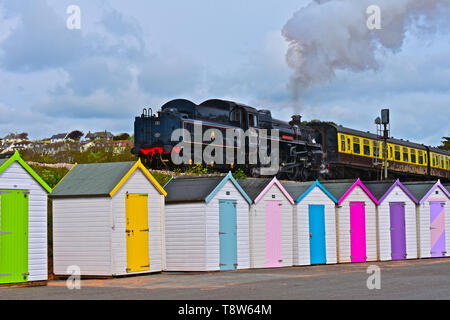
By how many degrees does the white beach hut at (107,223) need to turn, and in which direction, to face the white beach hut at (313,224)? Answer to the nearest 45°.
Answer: approximately 90° to its left

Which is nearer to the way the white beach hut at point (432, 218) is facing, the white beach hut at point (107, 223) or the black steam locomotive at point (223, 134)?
the white beach hut

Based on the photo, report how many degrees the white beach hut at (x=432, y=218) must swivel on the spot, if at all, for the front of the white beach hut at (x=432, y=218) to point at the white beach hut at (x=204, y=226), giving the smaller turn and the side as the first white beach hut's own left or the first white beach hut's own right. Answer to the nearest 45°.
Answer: approximately 90° to the first white beach hut's own right

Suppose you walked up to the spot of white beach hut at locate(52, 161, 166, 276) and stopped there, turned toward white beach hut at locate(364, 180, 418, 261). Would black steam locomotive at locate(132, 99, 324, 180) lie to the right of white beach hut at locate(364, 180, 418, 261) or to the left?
left

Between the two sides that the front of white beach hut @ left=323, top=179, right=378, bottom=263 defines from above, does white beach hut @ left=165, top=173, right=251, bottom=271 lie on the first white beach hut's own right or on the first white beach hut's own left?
on the first white beach hut's own right

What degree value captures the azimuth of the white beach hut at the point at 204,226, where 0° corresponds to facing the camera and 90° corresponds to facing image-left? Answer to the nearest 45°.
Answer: approximately 315°
